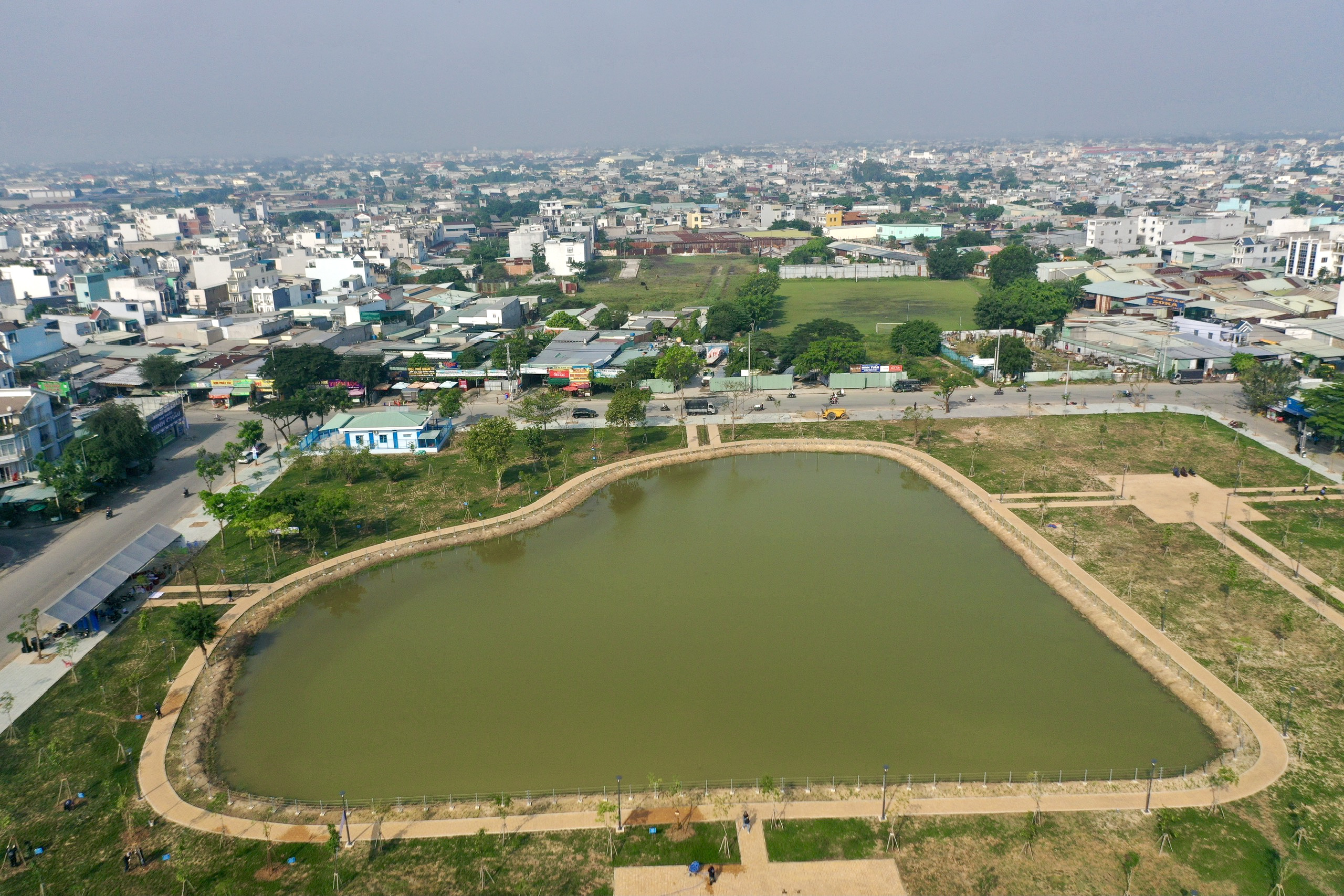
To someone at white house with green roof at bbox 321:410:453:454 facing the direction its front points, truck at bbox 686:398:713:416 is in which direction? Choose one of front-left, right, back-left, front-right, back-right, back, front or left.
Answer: left

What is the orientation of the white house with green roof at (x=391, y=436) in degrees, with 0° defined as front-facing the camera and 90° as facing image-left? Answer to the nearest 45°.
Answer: approximately 0°

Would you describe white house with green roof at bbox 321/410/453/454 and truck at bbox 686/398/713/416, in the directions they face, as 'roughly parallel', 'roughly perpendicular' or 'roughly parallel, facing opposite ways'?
roughly perpendicular

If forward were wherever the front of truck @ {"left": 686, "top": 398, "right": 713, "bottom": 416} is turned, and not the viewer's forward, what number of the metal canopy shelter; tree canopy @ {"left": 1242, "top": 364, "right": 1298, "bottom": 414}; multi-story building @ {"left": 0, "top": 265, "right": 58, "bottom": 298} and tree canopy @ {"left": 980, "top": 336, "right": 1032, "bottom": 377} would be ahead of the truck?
2

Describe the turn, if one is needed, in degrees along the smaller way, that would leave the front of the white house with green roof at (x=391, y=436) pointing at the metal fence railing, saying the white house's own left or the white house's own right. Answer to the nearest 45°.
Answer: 0° — it already faces it

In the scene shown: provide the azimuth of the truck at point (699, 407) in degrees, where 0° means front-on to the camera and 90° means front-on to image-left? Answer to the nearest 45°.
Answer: approximately 270°

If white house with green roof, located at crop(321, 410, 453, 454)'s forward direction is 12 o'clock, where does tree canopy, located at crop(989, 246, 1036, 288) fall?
The tree canopy is roughly at 8 o'clock from the white house with green roof.

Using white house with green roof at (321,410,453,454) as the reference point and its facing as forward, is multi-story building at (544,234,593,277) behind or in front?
behind

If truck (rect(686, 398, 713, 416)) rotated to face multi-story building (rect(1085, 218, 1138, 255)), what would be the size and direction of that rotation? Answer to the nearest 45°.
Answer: approximately 45° to its left
